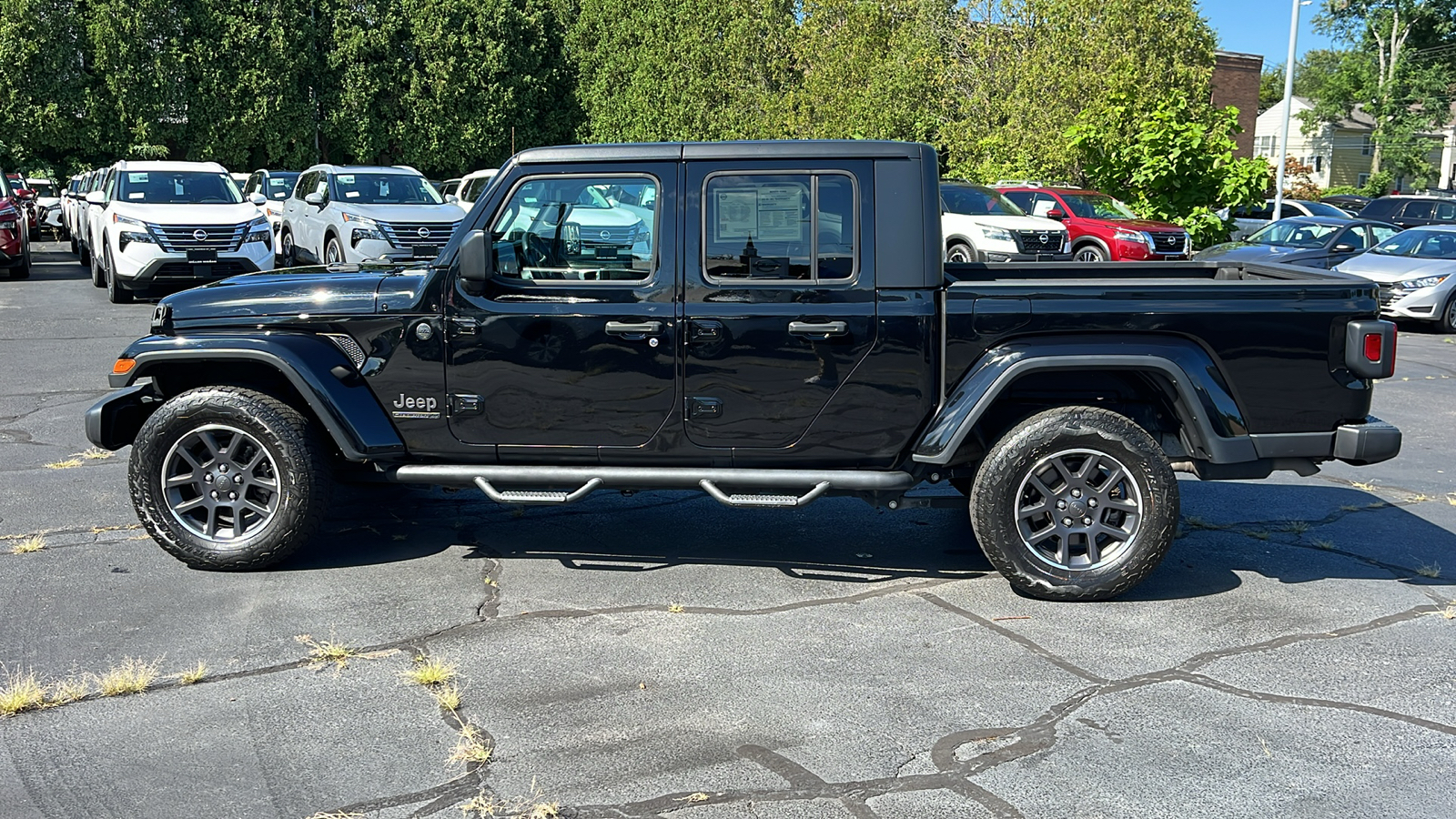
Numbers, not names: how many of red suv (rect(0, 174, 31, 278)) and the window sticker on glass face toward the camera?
2

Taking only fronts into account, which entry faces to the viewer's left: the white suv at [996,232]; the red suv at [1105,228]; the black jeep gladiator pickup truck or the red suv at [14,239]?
the black jeep gladiator pickup truck

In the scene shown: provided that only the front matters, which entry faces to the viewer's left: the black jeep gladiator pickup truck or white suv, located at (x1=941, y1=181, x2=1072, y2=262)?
the black jeep gladiator pickup truck

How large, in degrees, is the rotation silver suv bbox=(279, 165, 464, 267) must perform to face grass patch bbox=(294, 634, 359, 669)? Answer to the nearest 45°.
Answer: approximately 45° to its right

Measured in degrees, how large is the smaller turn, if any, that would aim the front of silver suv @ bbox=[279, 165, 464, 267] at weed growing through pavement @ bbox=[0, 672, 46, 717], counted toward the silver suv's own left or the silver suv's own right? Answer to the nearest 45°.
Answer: approximately 45° to the silver suv's own right

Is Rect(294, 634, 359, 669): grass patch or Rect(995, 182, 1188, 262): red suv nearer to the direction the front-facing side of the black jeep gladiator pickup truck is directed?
the grass patch

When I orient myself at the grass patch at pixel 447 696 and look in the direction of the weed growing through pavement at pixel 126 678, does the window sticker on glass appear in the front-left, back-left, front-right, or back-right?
back-right

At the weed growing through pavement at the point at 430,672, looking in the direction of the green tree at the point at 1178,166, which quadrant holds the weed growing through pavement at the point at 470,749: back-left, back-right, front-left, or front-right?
back-right

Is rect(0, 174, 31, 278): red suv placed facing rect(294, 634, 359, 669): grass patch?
yes

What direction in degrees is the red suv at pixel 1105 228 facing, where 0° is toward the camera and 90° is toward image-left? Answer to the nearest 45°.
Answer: approximately 315°

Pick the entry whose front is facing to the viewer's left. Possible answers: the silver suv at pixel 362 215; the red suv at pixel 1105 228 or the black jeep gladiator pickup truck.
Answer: the black jeep gladiator pickup truck

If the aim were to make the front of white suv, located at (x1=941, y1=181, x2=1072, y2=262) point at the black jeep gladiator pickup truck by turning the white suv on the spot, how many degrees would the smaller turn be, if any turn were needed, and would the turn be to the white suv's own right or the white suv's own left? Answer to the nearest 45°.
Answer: approximately 45° to the white suv's own right

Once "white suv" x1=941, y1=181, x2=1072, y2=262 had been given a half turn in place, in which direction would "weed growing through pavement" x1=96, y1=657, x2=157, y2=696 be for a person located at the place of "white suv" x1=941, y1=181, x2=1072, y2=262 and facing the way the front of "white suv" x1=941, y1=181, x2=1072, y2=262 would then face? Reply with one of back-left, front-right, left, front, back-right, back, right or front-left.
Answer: back-left

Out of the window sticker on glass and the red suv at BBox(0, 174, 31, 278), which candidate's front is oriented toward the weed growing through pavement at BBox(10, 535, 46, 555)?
the red suv

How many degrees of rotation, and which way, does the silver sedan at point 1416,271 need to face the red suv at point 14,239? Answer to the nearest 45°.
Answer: approximately 45° to its right
